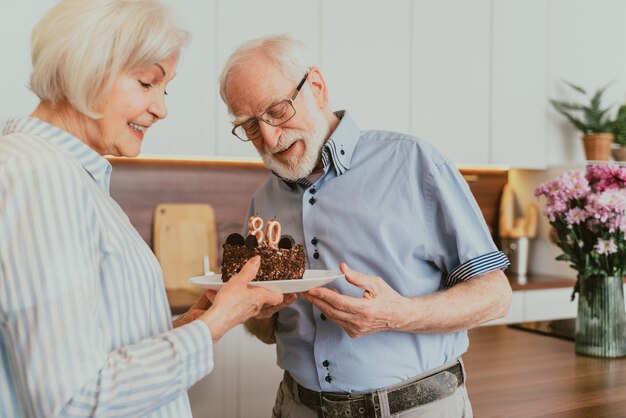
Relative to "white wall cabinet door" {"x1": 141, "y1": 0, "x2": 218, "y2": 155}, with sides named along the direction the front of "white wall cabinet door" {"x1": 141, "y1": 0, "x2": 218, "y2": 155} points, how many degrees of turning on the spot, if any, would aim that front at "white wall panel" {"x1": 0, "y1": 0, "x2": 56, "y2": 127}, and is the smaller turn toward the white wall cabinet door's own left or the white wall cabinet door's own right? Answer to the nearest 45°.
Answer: approximately 90° to the white wall cabinet door's own right

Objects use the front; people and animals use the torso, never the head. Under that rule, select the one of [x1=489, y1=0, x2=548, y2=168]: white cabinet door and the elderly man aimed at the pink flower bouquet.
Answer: the white cabinet door

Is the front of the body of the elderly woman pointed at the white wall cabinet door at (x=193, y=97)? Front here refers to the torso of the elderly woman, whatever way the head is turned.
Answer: no

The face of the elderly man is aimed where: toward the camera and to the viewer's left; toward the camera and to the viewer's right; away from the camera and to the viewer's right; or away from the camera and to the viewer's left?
toward the camera and to the viewer's left

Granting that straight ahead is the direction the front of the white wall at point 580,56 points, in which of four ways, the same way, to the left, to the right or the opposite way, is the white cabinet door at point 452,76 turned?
the same way

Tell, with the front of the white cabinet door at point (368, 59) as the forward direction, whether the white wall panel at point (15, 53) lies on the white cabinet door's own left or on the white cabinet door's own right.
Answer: on the white cabinet door's own right

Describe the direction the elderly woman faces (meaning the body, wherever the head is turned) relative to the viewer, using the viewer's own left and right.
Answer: facing to the right of the viewer

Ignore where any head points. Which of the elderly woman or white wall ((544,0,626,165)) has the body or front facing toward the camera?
the white wall

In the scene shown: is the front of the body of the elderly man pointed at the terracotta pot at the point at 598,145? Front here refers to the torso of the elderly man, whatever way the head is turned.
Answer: no

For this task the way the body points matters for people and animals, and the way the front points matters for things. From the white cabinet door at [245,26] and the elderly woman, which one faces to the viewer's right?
the elderly woman

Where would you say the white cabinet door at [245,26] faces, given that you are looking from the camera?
facing the viewer

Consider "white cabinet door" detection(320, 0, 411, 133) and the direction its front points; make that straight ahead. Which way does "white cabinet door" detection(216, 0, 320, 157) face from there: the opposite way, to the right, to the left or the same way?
the same way

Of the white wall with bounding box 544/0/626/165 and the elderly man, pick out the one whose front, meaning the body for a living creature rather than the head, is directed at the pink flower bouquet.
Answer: the white wall

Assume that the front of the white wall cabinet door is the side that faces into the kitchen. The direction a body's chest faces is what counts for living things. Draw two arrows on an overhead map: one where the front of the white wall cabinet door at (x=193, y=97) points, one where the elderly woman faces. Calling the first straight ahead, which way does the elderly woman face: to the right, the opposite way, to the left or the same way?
to the left

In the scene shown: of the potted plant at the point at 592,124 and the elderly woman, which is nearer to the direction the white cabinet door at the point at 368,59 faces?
the elderly woman

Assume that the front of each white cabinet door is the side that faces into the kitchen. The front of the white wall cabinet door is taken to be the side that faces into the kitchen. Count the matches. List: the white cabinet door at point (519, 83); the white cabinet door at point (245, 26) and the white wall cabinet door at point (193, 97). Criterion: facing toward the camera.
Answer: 3

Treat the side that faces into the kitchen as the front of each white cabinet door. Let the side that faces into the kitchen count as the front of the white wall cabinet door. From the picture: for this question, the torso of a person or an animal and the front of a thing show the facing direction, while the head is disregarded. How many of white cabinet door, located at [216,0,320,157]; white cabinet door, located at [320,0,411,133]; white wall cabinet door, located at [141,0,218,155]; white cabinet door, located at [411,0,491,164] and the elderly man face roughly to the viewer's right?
0

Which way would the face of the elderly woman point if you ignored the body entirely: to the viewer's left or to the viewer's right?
to the viewer's right

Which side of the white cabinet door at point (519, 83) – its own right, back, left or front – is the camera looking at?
front
